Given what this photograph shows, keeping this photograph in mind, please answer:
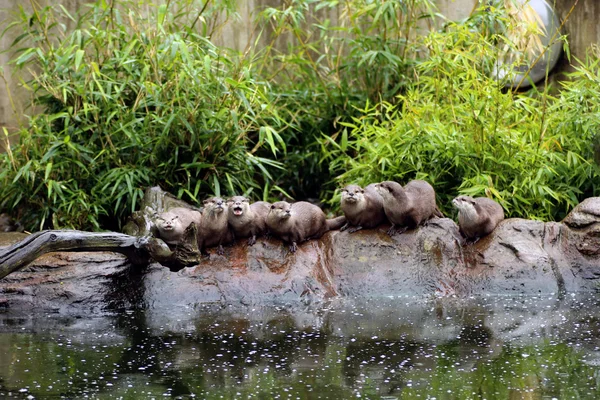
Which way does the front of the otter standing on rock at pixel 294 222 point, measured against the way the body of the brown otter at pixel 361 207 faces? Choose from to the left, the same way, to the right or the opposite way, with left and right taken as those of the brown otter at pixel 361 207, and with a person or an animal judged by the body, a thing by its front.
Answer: the same way

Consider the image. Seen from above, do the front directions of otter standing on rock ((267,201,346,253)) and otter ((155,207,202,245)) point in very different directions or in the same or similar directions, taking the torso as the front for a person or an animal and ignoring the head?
same or similar directions

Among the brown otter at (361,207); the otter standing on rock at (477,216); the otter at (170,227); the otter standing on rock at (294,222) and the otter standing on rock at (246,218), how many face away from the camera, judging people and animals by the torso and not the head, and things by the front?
0

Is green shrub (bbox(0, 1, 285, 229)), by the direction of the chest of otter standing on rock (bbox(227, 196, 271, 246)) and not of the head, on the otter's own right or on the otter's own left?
on the otter's own right

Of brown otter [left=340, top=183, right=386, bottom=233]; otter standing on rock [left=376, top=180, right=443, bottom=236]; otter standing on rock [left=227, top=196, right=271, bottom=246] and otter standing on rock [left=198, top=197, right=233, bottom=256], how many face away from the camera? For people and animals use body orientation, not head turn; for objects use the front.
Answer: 0

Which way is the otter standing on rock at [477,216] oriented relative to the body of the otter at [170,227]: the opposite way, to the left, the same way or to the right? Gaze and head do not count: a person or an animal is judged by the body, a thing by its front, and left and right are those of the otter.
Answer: the same way

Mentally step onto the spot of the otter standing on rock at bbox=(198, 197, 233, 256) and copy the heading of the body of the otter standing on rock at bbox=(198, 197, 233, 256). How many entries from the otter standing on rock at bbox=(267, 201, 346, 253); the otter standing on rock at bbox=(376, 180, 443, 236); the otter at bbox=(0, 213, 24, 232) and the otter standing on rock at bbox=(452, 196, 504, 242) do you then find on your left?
3

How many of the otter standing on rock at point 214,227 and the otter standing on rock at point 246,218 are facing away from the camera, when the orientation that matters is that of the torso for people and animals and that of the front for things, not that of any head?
0

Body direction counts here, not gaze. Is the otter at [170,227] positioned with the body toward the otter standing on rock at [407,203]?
no

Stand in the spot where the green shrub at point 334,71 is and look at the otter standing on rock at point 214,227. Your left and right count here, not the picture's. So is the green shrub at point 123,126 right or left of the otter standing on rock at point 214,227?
right

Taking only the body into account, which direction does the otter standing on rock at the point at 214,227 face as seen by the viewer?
toward the camera

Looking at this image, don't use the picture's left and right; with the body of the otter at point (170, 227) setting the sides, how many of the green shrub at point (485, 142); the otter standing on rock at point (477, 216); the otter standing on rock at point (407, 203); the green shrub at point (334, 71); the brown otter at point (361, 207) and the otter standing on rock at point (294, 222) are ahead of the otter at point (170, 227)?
0

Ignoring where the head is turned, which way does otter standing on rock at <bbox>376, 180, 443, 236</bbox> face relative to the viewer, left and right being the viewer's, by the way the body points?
facing the viewer and to the left of the viewer

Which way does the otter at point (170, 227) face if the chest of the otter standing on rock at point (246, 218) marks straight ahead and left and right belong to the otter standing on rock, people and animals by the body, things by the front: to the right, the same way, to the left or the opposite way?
the same way

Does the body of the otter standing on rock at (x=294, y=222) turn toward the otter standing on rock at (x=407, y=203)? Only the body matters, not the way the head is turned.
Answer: no

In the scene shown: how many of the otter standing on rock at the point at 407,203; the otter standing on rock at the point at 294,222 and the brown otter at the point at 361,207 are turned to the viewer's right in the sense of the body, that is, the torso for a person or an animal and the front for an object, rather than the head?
0

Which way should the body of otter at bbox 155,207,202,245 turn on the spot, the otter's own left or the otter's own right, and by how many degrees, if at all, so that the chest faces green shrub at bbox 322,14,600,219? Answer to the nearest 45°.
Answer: approximately 135° to the otter's own left

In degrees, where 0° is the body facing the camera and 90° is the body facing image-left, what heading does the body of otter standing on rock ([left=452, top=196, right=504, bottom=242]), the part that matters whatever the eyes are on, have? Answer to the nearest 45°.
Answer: approximately 45°

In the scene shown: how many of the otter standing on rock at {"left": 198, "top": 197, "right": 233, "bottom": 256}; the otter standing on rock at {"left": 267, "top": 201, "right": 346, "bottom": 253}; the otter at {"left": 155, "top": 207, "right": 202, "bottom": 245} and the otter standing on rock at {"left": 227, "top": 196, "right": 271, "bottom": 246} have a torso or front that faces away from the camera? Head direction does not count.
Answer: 0
